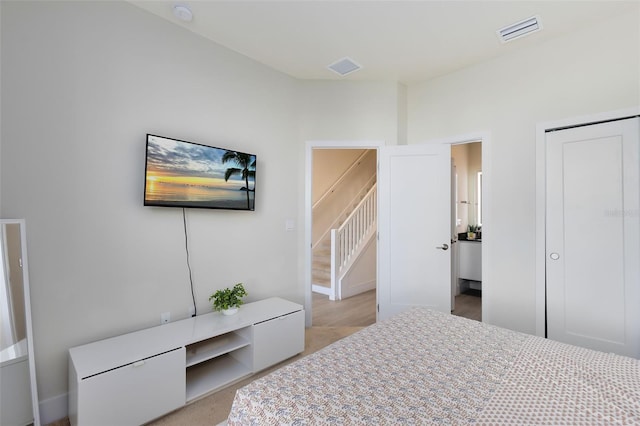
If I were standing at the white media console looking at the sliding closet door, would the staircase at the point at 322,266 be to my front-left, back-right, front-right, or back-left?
front-left

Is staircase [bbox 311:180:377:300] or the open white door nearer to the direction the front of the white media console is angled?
the open white door

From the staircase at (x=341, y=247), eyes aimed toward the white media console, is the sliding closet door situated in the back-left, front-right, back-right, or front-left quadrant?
front-left

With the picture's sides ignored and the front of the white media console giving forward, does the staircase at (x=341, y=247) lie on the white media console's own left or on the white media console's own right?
on the white media console's own left

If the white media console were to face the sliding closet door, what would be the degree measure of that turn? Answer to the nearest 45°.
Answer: approximately 45° to its left

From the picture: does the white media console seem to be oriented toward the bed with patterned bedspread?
yes

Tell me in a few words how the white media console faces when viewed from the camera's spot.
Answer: facing the viewer and to the right of the viewer

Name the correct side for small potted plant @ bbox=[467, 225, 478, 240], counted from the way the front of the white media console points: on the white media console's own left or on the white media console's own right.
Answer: on the white media console's own left

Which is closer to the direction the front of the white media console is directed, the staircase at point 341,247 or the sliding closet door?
the sliding closet door

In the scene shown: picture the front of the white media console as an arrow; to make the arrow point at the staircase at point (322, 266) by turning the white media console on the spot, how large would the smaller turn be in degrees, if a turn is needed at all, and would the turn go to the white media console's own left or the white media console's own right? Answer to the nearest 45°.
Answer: approximately 90° to the white media console's own left

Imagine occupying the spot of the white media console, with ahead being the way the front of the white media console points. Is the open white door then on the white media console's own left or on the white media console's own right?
on the white media console's own left
